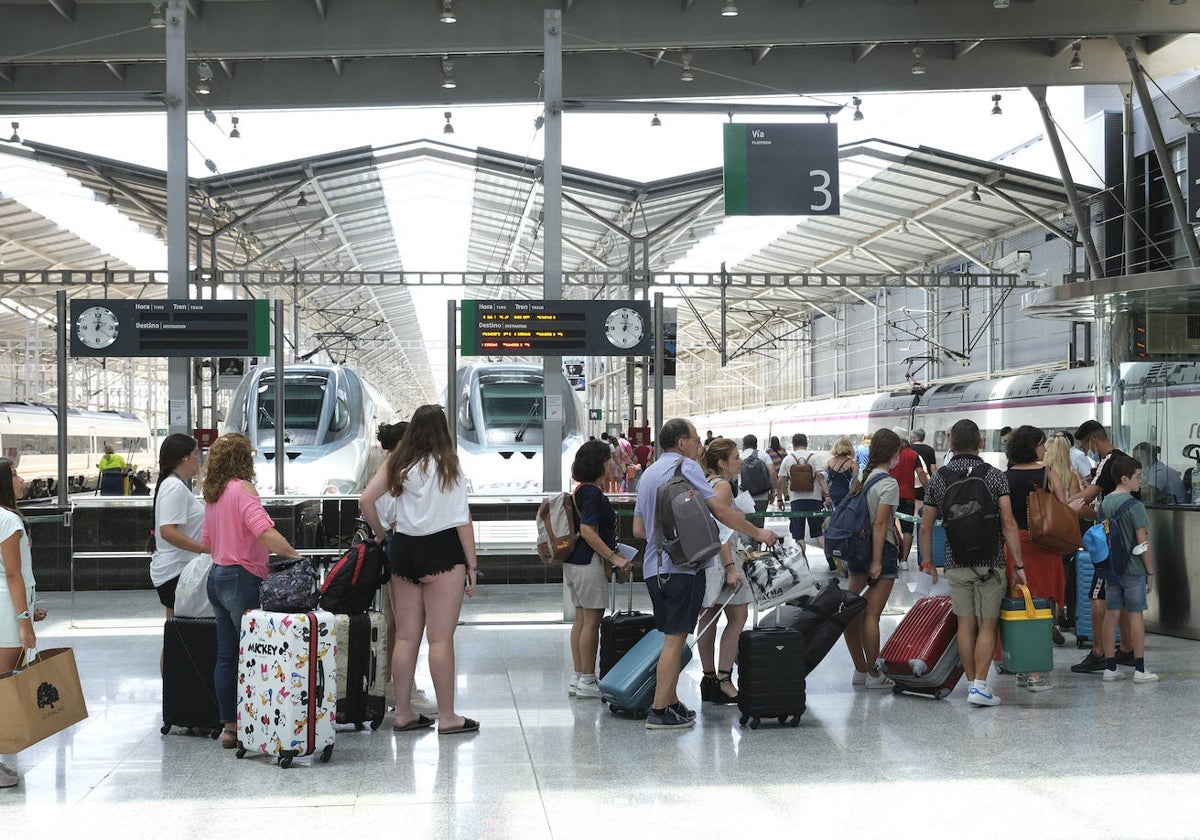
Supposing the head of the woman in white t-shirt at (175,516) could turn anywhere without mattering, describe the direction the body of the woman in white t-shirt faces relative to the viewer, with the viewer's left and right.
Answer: facing to the right of the viewer

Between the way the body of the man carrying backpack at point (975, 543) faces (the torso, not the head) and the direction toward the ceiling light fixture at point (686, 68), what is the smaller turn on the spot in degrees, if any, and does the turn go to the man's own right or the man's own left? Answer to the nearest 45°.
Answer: approximately 45° to the man's own left

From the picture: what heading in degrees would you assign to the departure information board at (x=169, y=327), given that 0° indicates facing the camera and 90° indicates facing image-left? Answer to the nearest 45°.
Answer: approximately 0°

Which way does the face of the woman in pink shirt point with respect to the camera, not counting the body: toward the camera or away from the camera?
away from the camera

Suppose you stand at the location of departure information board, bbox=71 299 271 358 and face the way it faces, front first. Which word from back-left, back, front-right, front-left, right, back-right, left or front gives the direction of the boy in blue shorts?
front-left

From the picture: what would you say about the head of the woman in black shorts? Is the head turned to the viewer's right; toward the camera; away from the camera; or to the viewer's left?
away from the camera

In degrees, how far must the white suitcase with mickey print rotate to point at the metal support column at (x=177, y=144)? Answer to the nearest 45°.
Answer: approximately 135° to its right

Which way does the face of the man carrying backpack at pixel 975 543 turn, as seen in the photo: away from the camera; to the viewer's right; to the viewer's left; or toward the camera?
away from the camera

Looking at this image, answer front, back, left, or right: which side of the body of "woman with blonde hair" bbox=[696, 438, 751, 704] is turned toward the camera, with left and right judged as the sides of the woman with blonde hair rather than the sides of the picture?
right

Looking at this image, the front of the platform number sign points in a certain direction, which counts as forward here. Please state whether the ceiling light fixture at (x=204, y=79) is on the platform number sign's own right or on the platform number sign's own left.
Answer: on the platform number sign's own right

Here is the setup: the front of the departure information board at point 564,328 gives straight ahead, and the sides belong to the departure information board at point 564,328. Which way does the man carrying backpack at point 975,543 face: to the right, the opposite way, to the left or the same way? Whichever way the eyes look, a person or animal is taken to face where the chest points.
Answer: the opposite way

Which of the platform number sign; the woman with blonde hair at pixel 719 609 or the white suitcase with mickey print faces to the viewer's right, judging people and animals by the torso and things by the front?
the woman with blonde hair

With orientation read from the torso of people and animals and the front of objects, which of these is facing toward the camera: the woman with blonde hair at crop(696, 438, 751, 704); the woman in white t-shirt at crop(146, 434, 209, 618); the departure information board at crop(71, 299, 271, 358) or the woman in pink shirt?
the departure information board
